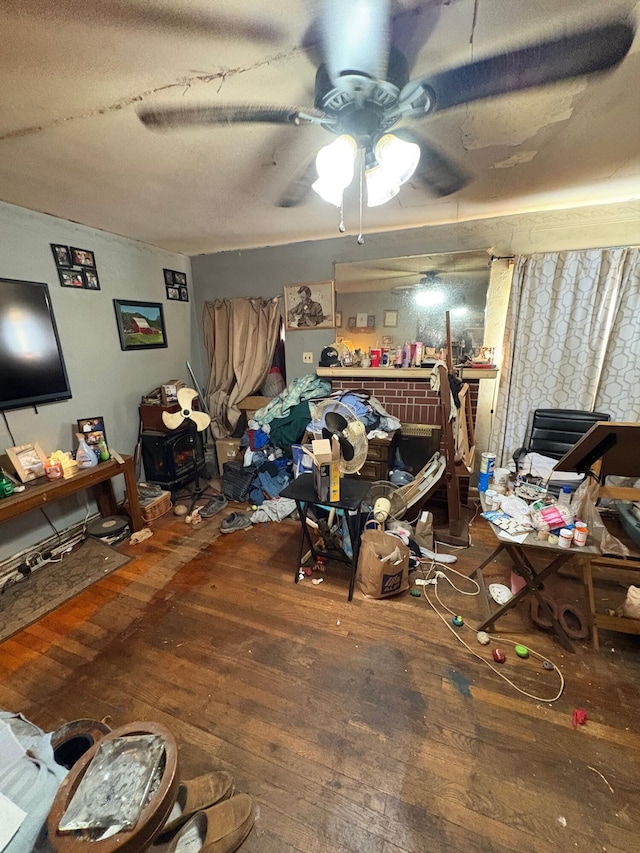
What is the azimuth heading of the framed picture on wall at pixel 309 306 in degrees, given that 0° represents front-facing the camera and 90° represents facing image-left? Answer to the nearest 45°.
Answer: approximately 0°

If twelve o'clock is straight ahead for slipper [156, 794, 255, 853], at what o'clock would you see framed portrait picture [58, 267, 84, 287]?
The framed portrait picture is roughly at 10 o'clock from the slipper.

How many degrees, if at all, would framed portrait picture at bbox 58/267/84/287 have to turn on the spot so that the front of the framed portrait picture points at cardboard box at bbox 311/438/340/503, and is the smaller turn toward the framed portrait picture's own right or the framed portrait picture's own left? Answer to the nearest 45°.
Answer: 0° — it already faces it

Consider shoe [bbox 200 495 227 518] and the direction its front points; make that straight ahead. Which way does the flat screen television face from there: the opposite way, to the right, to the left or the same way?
to the left

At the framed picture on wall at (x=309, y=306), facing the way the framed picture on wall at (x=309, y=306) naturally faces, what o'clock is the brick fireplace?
The brick fireplace is roughly at 10 o'clock from the framed picture on wall.

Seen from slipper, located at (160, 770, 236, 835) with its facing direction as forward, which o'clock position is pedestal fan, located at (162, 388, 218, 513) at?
The pedestal fan is roughly at 11 o'clock from the slipper.

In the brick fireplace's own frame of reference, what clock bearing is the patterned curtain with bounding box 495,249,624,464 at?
The patterned curtain is roughly at 9 o'clock from the brick fireplace.

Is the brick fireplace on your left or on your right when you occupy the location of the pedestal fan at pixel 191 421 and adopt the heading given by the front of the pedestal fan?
on your left
